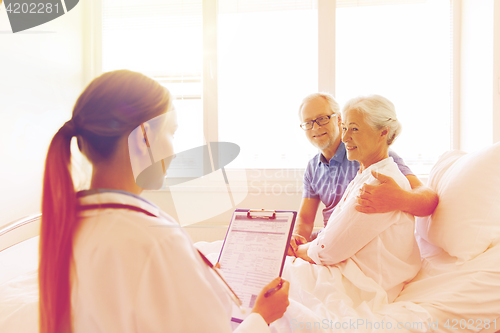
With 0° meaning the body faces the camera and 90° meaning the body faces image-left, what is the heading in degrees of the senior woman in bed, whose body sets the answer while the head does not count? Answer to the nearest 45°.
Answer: approximately 90°

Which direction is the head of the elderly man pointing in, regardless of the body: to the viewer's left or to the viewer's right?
to the viewer's left
